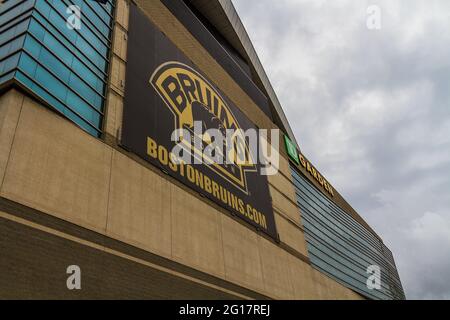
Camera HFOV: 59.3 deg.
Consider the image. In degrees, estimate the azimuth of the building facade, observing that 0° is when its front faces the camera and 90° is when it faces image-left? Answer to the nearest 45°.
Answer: approximately 315°

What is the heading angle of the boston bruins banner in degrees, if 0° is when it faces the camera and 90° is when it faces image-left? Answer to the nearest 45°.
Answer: approximately 315°
